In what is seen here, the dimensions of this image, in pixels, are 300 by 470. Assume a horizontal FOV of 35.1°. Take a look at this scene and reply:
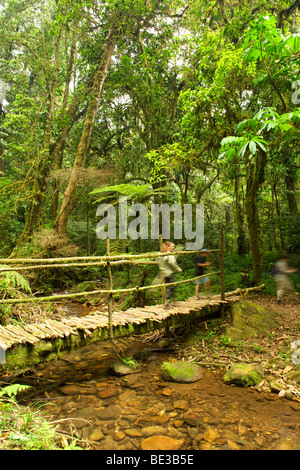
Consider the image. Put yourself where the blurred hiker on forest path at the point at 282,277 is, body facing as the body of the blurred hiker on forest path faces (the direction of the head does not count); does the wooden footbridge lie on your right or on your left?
on your right

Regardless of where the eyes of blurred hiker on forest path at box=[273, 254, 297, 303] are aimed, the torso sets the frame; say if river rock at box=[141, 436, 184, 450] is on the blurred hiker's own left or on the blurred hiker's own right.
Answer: on the blurred hiker's own right

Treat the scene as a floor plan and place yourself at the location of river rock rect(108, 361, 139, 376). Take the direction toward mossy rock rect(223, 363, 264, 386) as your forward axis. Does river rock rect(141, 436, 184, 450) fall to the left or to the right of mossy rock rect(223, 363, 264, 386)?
right

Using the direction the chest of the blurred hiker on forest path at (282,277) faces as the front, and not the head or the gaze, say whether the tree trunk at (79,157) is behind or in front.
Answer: behind

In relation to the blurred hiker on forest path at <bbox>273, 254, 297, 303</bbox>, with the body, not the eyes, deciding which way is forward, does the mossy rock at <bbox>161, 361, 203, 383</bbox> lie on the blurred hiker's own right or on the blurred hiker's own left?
on the blurred hiker's own right

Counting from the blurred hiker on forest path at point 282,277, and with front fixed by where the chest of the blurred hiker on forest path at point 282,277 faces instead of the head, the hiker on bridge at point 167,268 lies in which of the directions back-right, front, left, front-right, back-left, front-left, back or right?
back-right
